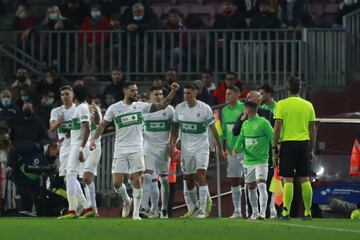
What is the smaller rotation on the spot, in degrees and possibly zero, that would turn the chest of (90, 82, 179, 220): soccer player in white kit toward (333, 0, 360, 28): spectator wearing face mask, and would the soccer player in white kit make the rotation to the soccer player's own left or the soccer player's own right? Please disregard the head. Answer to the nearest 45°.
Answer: approximately 135° to the soccer player's own left

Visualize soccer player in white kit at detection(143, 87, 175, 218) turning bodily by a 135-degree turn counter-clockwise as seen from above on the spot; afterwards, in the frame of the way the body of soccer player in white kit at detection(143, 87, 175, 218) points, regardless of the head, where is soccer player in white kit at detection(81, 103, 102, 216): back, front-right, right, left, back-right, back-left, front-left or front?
back-left

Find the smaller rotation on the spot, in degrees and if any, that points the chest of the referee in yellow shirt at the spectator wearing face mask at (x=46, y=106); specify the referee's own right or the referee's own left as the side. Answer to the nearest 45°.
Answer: approximately 45° to the referee's own left

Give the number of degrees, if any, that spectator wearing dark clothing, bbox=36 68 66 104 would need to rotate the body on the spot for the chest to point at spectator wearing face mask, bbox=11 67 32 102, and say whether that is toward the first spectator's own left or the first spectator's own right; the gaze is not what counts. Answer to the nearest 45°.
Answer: approximately 135° to the first spectator's own right

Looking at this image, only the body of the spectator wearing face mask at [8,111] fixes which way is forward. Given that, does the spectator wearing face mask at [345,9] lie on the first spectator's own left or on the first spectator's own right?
on the first spectator's own left

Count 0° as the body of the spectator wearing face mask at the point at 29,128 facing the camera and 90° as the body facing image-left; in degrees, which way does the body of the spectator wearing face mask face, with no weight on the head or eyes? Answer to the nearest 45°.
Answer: approximately 0°

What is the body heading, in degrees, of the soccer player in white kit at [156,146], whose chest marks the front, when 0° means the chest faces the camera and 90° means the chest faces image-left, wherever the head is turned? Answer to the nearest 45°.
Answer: approximately 0°

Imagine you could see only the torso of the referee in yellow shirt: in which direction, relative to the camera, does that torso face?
away from the camera

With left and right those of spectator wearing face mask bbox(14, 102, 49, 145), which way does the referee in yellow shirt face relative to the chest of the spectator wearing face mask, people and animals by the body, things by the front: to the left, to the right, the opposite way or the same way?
the opposite way
